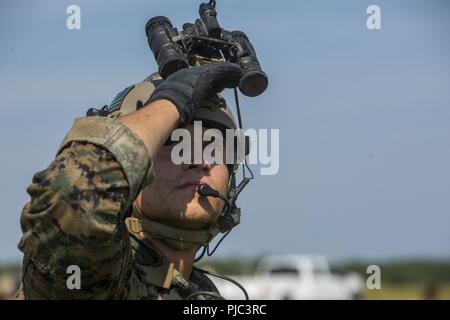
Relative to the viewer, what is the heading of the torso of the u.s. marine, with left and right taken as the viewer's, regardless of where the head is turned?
facing the viewer and to the right of the viewer

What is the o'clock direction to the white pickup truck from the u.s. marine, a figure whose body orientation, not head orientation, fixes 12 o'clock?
The white pickup truck is roughly at 8 o'clock from the u.s. marine.
